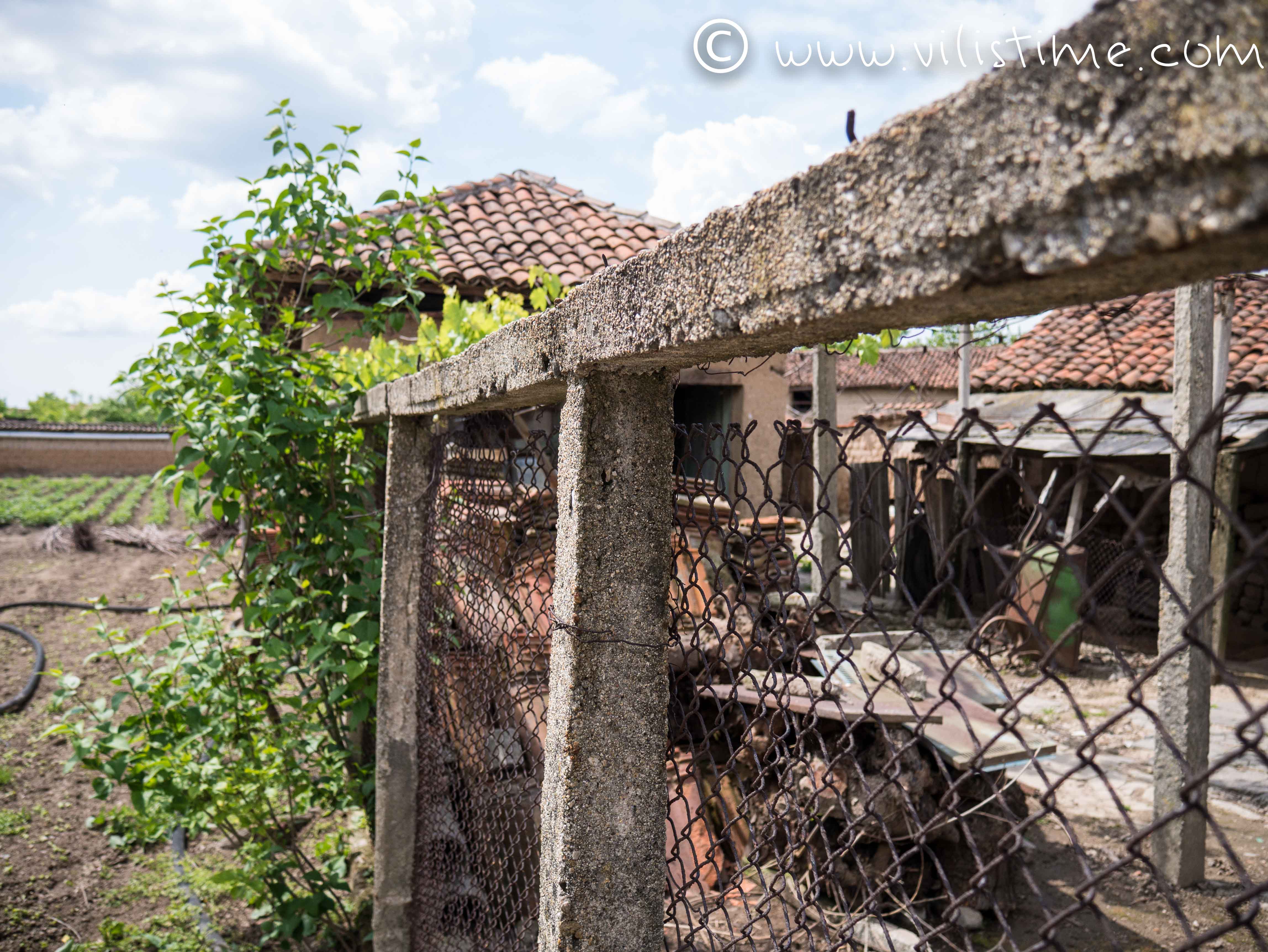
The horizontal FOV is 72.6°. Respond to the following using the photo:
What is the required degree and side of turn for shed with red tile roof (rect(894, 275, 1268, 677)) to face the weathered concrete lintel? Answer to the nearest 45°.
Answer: approximately 45° to its left

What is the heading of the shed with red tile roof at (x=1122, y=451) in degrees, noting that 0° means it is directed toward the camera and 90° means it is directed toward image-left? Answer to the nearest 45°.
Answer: approximately 45°

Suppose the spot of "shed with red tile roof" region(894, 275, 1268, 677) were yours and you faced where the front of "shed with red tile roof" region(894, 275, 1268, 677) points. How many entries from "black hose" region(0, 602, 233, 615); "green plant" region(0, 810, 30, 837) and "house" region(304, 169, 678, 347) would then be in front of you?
3

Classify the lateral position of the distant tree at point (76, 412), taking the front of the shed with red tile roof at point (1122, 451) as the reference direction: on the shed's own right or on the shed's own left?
on the shed's own right

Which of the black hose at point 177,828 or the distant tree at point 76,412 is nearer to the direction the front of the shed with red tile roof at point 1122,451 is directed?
the black hose

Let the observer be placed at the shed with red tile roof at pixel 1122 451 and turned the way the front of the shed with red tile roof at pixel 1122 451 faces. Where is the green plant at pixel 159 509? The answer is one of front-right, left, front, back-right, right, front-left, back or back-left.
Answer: front-right

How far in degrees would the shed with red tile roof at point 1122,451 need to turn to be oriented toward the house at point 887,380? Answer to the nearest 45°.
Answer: approximately 90° to its right

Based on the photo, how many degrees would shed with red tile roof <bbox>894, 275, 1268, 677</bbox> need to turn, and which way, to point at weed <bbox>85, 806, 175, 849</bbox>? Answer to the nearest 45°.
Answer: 0° — it already faces it
